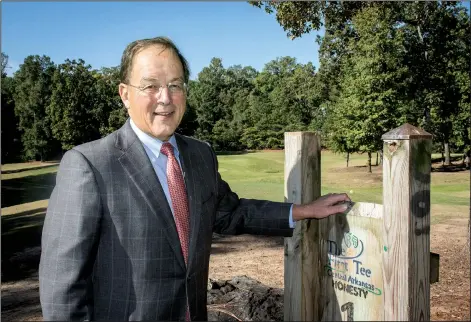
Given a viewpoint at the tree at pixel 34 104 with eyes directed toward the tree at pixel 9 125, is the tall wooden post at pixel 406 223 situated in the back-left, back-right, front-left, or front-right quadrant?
back-left

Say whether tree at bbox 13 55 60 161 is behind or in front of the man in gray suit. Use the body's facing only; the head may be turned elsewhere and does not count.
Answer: behind

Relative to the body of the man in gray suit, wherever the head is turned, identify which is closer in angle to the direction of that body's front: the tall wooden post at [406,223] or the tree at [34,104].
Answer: the tall wooden post

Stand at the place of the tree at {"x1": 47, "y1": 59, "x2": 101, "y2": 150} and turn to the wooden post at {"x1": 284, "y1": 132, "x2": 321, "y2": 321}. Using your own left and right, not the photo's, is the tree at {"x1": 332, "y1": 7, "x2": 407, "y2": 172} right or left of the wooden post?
left

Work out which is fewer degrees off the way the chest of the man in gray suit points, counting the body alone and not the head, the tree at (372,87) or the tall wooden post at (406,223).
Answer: the tall wooden post

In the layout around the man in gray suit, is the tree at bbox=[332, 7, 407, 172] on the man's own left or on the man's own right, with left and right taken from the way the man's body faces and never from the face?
on the man's own left

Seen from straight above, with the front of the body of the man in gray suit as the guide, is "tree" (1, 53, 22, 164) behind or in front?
behind

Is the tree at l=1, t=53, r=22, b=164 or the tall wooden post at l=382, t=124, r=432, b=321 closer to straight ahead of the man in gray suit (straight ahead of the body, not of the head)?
the tall wooden post
